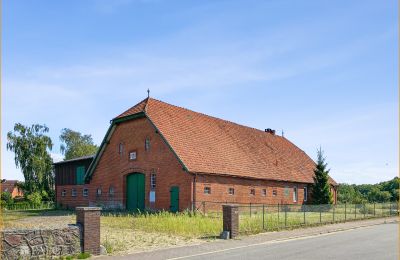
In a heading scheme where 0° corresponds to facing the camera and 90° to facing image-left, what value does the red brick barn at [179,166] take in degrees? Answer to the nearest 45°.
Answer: approximately 45°

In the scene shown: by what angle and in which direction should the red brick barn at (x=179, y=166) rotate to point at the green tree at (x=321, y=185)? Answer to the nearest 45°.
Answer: approximately 180°

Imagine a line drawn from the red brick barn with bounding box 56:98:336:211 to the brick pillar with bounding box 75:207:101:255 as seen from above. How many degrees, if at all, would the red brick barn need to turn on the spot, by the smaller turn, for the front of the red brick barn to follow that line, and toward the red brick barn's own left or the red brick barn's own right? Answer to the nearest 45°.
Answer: approximately 45° to the red brick barn's own left

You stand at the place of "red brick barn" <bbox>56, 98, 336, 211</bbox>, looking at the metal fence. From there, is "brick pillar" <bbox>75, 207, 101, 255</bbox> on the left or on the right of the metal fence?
right

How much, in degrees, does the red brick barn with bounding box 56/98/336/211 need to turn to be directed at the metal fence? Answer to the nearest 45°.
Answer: approximately 90° to its left

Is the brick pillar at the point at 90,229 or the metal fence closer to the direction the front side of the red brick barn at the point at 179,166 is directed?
the brick pillar
